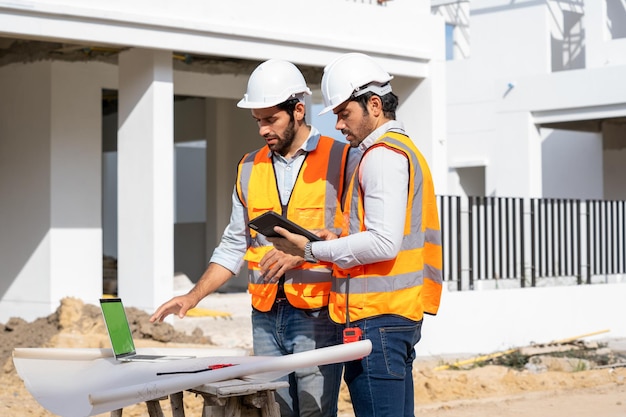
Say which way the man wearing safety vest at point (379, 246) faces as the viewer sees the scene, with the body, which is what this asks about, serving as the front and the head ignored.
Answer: to the viewer's left

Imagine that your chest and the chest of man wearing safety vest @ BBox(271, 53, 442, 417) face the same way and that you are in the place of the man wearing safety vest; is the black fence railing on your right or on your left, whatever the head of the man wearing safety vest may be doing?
on your right

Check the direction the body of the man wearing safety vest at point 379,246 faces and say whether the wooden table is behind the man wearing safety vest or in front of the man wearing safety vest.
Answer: in front

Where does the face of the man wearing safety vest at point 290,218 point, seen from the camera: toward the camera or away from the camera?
toward the camera

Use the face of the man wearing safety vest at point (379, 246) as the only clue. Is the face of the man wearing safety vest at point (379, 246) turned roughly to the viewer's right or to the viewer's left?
to the viewer's left

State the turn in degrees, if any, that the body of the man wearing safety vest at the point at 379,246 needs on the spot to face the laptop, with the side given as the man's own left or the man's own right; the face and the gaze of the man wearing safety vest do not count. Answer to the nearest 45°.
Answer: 0° — they already face it

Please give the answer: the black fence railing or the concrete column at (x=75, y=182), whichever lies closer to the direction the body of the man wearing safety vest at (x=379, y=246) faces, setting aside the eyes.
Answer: the concrete column

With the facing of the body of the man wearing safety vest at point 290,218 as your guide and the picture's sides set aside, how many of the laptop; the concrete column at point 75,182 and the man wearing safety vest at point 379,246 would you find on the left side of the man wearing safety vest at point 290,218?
1

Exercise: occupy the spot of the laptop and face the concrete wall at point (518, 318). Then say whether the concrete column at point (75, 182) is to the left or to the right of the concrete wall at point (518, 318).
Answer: left

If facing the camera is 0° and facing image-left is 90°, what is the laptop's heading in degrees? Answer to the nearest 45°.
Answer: approximately 270°

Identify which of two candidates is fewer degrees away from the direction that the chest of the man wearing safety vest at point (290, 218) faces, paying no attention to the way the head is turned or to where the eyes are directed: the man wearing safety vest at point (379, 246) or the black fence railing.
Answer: the man wearing safety vest

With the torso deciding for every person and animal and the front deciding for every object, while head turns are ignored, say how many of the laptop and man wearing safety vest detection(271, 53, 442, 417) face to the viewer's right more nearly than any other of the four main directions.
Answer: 1

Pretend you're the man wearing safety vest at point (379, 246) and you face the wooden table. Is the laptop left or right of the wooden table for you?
right

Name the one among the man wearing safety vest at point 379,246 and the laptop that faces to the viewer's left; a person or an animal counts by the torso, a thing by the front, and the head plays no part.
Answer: the man wearing safety vest

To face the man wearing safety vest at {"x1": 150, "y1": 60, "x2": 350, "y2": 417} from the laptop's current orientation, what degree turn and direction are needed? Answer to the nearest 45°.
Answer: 0° — it already faces them
